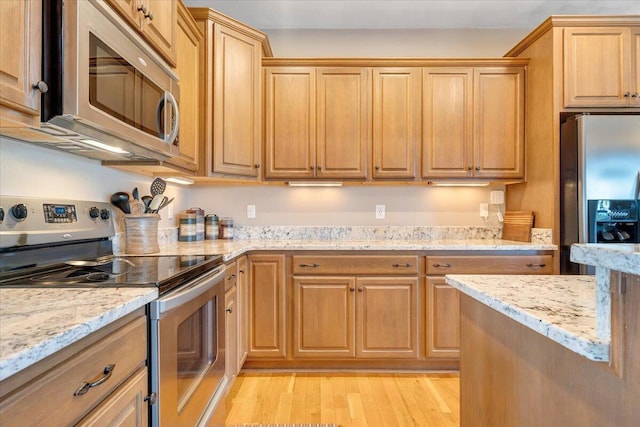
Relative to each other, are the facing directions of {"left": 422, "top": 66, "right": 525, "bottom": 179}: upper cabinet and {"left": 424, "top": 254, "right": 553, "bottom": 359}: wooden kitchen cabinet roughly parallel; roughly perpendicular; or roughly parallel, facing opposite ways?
roughly parallel

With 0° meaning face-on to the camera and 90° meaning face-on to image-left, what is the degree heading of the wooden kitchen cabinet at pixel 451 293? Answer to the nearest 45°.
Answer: approximately 0°

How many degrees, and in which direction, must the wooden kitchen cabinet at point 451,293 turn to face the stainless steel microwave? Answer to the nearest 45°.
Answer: approximately 45° to its right

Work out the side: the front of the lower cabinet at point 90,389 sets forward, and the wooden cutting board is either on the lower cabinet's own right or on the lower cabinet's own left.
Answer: on the lower cabinet's own left

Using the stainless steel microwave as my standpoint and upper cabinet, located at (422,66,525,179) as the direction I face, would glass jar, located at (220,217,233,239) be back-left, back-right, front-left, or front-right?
front-left

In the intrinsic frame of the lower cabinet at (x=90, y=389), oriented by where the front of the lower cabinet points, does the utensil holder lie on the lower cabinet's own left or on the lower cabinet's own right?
on the lower cabinet's own left

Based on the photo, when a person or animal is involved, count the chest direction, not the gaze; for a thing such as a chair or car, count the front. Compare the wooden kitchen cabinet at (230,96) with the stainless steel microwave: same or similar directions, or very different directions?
same or similar directions

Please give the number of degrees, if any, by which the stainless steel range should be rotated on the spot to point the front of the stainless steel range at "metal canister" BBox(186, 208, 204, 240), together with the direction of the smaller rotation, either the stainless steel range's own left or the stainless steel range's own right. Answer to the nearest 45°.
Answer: approximately 135° to the stainless steel range's own left

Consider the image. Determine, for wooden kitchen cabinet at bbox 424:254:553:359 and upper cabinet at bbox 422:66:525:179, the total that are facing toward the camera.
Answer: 2

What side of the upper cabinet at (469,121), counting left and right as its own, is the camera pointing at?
front

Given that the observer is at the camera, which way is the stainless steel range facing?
facing the viewer and to the right of the viewer

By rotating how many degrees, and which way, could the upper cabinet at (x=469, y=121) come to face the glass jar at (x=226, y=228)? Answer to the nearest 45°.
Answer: approximately 90° to its right
